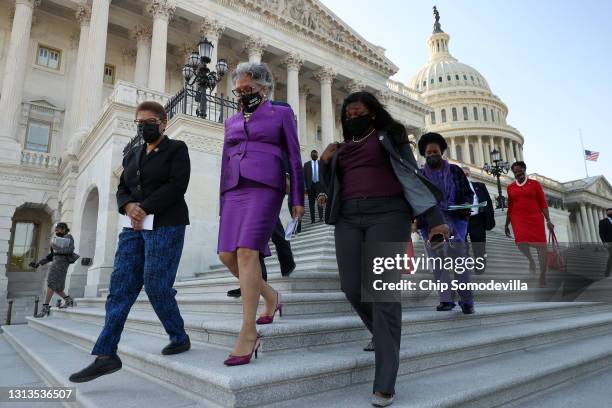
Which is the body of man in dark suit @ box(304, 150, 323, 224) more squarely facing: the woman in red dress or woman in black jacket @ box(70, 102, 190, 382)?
the woman in black jacket

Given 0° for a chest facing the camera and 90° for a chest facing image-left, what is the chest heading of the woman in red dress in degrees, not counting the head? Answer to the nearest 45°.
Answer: approximately 0°

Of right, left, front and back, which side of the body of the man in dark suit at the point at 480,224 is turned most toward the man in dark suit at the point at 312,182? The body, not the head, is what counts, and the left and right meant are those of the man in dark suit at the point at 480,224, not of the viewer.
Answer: right

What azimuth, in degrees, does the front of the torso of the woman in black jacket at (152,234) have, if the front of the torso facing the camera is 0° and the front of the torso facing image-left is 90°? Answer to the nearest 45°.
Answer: approximately 45°

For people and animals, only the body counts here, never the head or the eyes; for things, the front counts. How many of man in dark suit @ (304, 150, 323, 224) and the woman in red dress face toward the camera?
2

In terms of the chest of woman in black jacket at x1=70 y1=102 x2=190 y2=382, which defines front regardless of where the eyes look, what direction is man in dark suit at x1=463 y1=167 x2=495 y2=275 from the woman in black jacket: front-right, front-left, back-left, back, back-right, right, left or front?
back-left

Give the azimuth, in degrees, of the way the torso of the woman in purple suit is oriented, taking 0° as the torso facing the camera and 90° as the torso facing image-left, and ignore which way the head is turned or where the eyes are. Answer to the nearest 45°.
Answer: approximately 45°

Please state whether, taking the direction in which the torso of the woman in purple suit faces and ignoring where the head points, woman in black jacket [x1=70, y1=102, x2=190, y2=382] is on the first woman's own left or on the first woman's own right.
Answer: on the first woman's own right

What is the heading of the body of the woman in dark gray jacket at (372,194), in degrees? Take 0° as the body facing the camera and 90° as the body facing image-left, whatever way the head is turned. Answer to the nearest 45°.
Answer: approximately 45°

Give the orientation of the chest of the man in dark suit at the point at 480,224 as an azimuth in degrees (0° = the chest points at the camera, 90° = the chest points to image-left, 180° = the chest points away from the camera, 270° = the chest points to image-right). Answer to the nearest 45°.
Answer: approximately 45°

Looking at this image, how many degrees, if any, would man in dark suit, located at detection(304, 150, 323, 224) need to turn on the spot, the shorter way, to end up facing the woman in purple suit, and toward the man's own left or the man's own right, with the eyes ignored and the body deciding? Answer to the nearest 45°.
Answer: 0° — they already face them
